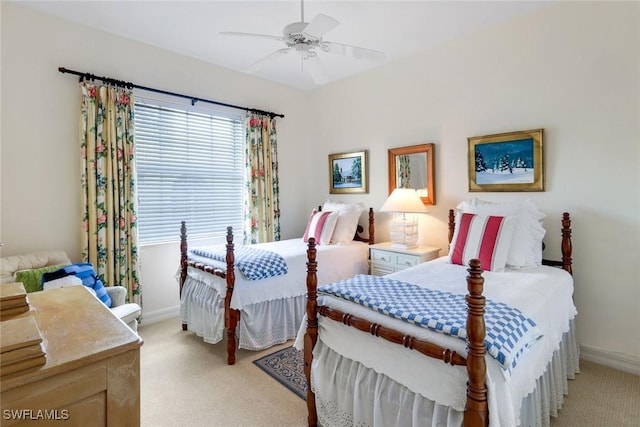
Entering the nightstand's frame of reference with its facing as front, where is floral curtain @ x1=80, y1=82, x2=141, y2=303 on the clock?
The floral curtain is roughly at 1 o'clock from the nightstand.

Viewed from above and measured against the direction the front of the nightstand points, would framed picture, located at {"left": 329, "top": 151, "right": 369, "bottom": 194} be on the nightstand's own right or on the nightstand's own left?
on the nightstand's own right

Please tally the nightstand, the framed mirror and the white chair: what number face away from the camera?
0

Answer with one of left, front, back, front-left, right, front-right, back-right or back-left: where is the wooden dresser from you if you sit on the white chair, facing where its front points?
front-right

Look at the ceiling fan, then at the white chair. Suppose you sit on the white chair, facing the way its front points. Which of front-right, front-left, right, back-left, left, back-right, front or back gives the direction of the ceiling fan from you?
front

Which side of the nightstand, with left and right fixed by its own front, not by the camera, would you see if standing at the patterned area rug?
front

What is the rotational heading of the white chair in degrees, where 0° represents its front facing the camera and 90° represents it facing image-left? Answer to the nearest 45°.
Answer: approximately 315°

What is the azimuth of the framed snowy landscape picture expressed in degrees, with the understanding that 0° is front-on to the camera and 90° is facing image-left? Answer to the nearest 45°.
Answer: approximately 45°

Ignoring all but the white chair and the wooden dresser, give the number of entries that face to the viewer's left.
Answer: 0

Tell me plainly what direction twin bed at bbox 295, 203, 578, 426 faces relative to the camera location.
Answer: facing the viewer and to the left of the viewer

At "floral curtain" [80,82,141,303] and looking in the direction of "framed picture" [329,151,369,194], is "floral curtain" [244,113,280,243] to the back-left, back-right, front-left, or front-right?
front-left

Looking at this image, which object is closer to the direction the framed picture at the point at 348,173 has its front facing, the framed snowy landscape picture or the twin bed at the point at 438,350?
the twin bed

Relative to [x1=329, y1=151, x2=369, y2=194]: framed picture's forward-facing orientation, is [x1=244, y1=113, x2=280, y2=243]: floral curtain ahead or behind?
ahead
